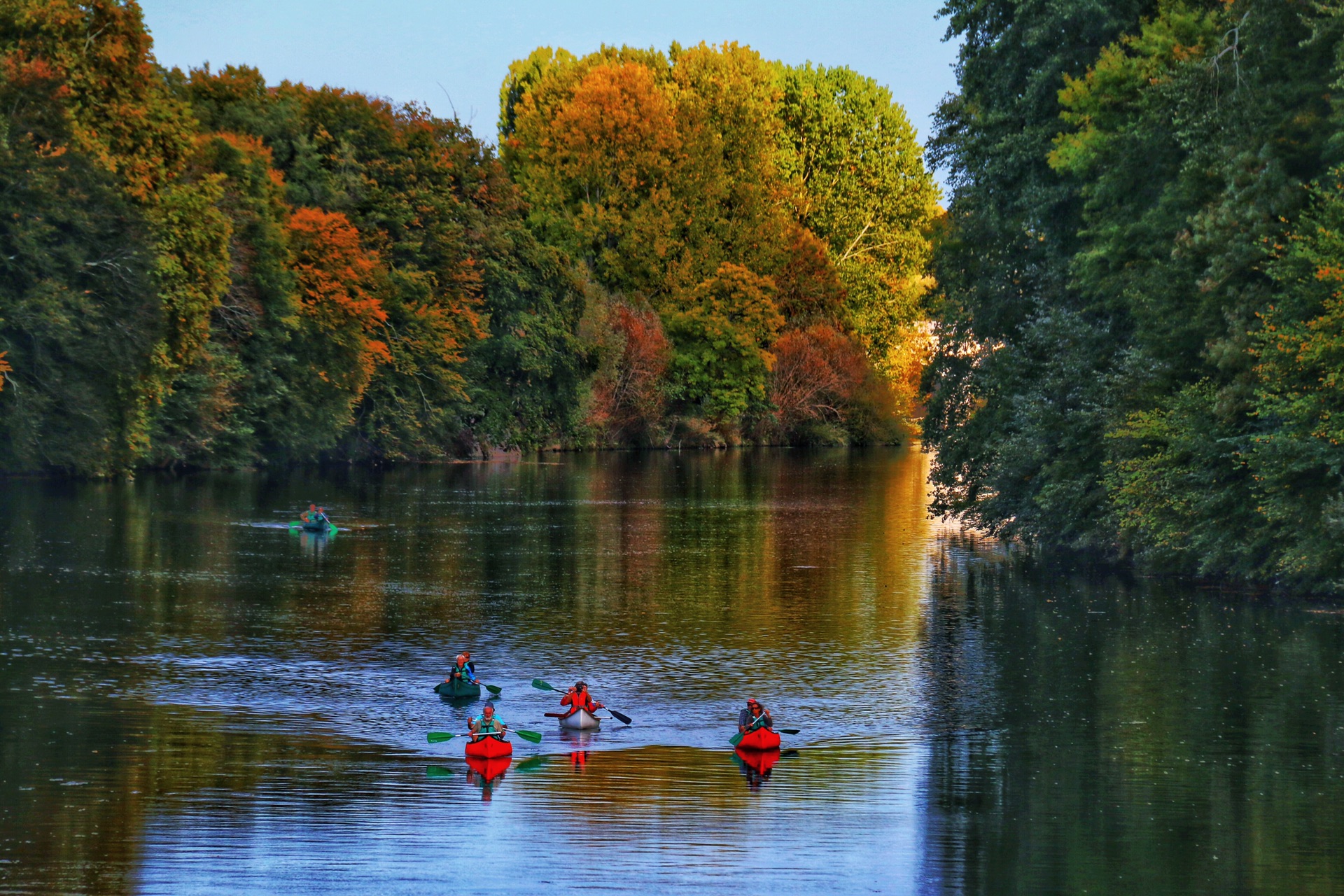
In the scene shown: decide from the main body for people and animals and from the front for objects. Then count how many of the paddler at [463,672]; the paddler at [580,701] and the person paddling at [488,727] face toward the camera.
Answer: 3

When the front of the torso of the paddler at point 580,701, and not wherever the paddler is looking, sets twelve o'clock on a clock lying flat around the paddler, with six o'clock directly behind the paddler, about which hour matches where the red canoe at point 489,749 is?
The red canoe is roughly at 1 o'clock from the paddler.

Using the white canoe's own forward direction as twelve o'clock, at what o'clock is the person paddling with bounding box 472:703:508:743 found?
The person paddling is roughly at 1 o'clock from the white canoe.

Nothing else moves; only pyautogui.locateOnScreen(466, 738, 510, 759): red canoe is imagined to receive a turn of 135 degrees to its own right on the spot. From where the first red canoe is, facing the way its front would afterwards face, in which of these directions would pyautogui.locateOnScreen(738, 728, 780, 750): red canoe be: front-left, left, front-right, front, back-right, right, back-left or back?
back-right

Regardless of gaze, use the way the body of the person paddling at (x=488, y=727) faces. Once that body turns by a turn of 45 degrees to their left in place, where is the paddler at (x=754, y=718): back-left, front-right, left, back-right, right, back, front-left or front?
front-left

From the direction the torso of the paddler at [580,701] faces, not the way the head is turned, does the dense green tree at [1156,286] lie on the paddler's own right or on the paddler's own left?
on the paddler's own left

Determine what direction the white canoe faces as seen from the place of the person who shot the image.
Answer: facing the viewer

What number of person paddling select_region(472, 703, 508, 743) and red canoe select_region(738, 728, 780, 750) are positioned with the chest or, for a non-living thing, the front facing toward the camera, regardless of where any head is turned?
2

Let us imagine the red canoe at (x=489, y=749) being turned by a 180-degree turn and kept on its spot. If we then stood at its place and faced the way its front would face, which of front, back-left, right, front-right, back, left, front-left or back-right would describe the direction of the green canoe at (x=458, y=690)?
front

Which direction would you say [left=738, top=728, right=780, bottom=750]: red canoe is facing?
toward the camera

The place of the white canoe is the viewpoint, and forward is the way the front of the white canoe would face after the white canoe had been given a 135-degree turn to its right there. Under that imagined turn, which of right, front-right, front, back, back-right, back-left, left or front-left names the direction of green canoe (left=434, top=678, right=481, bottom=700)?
front

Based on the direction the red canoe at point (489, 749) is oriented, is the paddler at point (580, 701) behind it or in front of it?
behind

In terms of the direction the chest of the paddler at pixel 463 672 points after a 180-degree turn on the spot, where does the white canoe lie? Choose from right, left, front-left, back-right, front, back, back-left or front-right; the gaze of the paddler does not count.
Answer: back-right

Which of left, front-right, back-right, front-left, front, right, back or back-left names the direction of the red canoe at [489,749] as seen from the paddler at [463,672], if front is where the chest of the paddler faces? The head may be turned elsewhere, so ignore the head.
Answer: front

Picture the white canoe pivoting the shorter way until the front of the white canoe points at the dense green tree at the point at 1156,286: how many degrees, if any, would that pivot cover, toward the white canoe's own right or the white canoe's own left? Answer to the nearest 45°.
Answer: approximately 135° to the white canoe's own left
